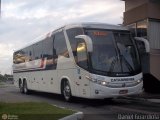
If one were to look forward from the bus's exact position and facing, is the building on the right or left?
on its left

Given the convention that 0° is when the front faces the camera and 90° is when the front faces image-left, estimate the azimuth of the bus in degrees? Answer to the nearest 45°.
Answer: approximately 315°
